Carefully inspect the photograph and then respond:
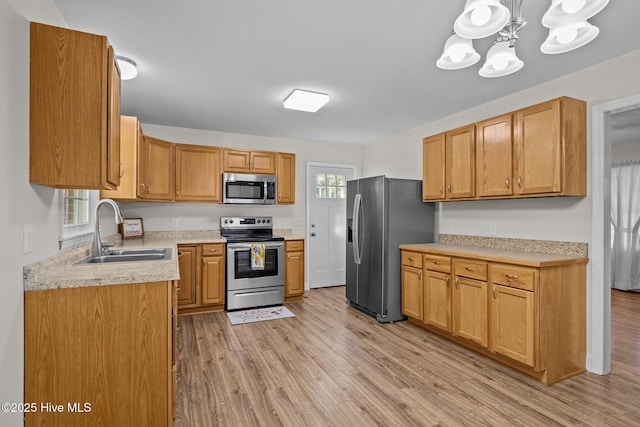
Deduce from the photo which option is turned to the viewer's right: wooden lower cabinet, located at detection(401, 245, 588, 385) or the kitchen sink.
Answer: the kitchen sink

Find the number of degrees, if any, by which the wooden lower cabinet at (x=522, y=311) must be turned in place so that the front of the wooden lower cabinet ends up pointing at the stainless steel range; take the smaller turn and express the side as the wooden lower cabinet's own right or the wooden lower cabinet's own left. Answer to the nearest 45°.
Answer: approximately 45° to the wooden lower cabinet's own right

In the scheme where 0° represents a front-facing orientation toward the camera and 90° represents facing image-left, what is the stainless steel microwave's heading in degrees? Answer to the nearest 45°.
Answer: approximately 0°

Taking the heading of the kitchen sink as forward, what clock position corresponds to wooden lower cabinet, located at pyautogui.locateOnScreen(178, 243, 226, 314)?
The wooden lower cabinet is roughly at 10 o'clock from the kitchen sink.

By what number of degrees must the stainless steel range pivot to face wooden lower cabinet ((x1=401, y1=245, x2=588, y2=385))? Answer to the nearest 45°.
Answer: approximately 45° to its left

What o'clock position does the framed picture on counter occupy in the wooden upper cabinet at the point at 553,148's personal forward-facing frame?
The framed picture on counter is roughly at 1 o'clock from the wooden upper cabinet.

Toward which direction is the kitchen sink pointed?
to the viewer's right

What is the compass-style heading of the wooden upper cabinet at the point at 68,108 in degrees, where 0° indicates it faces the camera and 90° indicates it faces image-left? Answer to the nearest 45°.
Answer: approximately 270°
